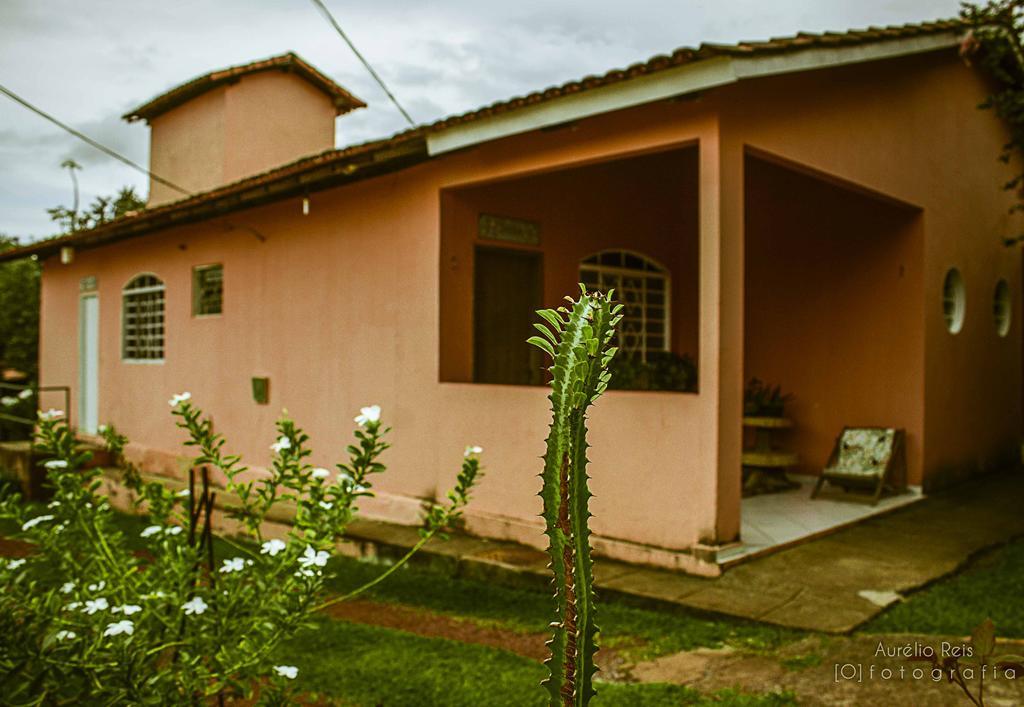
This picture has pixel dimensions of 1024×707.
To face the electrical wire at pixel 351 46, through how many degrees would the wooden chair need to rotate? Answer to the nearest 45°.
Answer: approximately 45° to its right

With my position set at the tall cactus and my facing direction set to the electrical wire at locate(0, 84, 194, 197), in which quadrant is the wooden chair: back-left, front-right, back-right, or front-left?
front-right

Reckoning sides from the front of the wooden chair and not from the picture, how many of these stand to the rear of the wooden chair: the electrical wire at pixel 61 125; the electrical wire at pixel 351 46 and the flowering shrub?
0

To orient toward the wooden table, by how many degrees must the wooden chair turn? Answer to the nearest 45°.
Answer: approximately 45° to its right

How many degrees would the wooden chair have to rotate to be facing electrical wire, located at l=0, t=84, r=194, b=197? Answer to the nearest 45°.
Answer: approximately 45° to its right

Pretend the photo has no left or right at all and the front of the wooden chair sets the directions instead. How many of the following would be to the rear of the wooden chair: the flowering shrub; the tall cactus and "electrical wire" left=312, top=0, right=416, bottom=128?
0

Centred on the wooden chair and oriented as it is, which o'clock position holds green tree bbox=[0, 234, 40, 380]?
The green tree is roughly at 2 o'clock from the wooden chair.

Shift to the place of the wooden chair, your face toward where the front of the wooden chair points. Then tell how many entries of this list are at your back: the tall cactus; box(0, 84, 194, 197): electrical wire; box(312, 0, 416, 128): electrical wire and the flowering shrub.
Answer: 0

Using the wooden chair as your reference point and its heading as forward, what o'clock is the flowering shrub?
The flowering shrub is roughly at 11 o'clock from the wooden chair.
